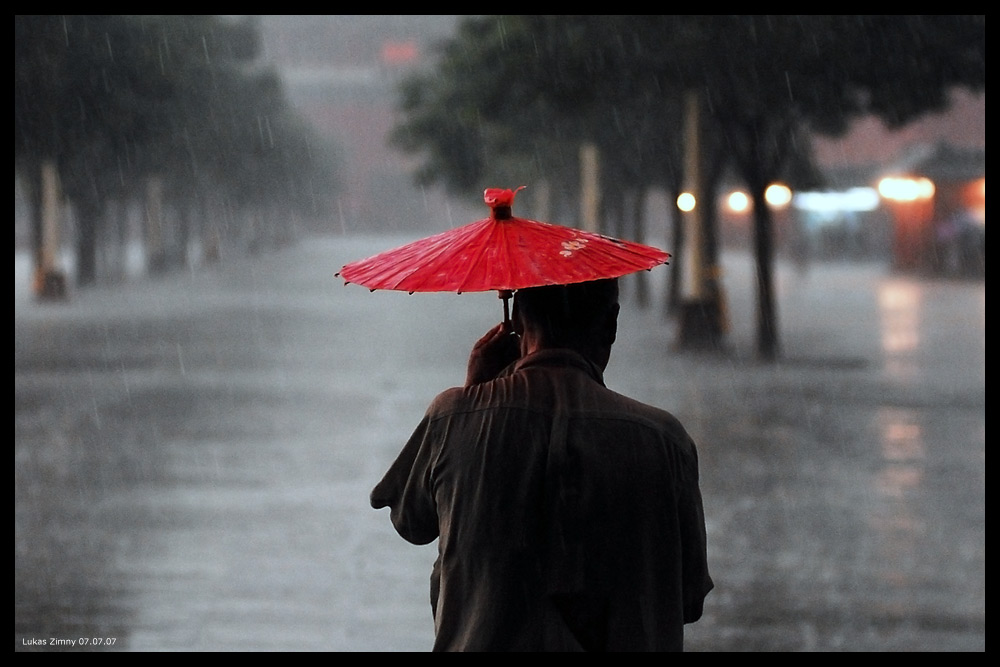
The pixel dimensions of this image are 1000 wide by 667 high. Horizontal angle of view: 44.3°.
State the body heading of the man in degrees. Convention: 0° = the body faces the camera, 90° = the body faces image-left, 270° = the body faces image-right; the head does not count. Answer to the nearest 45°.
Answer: approximately 180°

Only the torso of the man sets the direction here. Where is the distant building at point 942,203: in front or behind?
in front

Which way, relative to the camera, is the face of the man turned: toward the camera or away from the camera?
away from the camera
